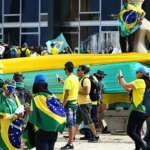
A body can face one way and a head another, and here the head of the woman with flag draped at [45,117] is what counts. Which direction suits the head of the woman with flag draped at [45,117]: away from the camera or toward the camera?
away from the camera

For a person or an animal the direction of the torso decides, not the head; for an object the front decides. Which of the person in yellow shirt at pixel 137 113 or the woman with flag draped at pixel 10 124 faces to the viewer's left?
the person in yellow shirt

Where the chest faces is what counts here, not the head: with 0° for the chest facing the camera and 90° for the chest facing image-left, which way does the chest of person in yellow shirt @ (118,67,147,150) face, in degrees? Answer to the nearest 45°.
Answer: approximately 90°

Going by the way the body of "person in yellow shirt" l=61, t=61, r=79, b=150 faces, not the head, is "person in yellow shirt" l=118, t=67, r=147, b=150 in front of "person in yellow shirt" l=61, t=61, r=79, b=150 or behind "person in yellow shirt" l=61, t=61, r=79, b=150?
behind

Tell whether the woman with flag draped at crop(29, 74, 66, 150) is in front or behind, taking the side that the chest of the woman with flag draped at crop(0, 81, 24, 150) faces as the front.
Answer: in front

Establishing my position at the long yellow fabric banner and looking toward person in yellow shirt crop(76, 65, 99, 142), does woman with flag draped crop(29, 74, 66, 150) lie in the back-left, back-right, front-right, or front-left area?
front-right
